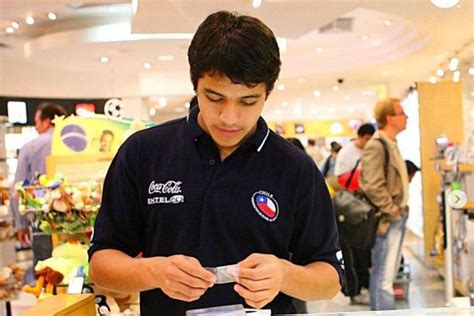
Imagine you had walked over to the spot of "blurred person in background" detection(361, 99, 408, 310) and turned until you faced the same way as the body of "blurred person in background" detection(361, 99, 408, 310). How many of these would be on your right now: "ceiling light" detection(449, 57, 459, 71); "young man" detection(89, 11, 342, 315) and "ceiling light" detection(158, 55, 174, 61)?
1

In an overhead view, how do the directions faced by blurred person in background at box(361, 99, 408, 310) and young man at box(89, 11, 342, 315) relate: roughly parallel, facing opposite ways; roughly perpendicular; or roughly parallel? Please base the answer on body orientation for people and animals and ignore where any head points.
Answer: roughly perpendicular

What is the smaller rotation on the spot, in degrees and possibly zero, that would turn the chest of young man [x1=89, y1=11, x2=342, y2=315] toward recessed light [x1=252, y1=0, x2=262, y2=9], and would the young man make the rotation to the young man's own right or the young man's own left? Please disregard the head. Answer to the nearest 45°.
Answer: approximately 180°

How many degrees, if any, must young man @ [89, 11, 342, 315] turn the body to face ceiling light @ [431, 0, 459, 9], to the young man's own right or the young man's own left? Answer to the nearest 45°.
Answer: approximately 135° to the young man's own left

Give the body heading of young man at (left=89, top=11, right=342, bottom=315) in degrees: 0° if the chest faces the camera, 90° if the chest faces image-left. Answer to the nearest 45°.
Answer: approximately 0°

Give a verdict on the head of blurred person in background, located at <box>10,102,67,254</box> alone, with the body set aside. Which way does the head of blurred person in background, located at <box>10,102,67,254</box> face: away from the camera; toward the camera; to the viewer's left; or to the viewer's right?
to the viewer's left

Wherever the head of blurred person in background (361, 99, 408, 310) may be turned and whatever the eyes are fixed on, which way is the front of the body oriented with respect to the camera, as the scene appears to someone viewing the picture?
to the viewer's right

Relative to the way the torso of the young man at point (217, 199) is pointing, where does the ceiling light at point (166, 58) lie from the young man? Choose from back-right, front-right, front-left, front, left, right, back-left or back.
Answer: back

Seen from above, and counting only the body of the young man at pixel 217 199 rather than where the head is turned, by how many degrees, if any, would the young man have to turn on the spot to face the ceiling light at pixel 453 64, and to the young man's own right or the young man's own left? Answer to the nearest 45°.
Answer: approximately 135° to the young man's own left

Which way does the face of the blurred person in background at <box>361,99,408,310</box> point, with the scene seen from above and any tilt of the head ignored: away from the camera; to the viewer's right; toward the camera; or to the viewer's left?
to the viewer's right
